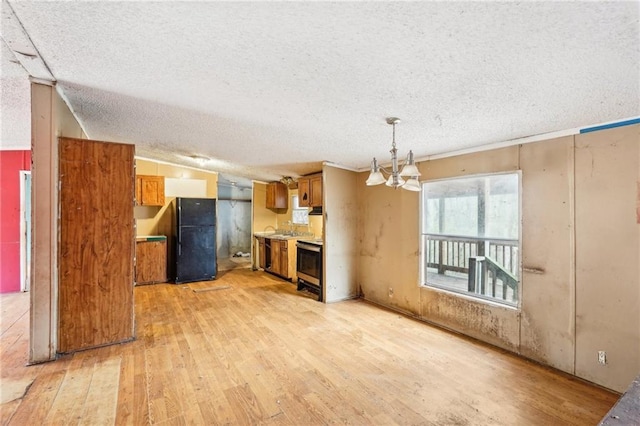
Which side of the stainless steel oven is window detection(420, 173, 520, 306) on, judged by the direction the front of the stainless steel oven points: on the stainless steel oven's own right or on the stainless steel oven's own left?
on the stainless steel oven's own left

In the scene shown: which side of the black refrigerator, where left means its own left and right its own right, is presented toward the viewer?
front

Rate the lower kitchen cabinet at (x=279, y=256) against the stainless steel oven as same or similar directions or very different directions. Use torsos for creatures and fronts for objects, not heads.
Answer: same or similar directions

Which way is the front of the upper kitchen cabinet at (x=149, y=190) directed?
toward the camera

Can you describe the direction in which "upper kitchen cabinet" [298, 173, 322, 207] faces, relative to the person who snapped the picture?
facing the viewer and to the left of the viewer

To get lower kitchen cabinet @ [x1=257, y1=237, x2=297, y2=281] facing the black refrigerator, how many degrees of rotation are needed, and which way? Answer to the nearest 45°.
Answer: approximately 45° to its right

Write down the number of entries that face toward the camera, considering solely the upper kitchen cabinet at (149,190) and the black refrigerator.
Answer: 2

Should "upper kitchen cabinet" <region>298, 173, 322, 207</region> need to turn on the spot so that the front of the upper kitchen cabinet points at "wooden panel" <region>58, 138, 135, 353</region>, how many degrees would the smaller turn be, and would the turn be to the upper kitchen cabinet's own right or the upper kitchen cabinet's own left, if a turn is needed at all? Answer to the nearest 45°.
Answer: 0° — it already faces it

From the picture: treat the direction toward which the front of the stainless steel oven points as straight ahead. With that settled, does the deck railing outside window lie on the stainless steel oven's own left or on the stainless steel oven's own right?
on the stainless steel oven's own left

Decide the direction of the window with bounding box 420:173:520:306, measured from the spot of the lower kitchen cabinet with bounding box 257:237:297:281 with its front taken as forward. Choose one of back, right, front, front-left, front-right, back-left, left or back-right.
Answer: left

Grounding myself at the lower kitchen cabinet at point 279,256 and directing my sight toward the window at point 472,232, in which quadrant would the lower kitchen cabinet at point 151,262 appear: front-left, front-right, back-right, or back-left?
back-right

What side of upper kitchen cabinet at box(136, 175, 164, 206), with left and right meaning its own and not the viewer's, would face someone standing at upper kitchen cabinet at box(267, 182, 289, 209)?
left

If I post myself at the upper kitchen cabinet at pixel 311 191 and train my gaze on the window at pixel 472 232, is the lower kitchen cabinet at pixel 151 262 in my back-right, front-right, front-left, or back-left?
back-right
